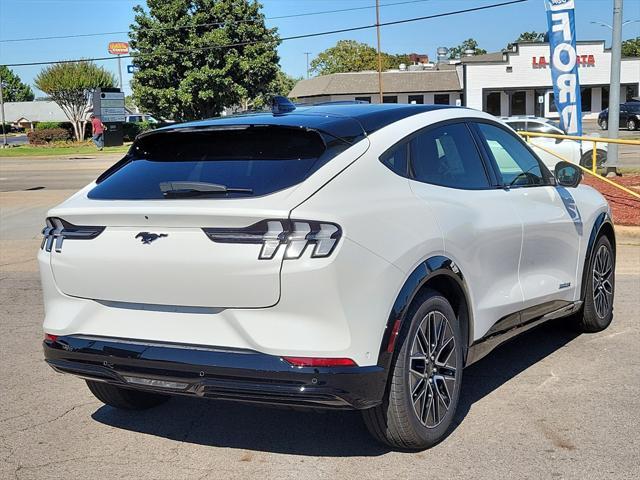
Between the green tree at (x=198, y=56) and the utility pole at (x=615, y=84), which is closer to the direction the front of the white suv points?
the utility pole

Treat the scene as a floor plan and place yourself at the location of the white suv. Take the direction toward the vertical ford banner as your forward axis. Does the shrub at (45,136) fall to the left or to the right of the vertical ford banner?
left

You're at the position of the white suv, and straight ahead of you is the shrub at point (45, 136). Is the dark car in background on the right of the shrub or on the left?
right

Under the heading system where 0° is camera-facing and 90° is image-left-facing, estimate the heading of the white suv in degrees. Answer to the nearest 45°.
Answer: approximately 225°

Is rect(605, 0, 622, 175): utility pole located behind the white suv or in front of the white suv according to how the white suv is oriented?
in front

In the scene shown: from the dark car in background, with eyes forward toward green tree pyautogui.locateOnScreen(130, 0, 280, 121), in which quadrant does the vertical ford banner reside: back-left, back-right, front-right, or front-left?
front-left

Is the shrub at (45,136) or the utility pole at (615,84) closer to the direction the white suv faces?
the utility pole

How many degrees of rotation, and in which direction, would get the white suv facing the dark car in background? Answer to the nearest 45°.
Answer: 0° — it already faces it

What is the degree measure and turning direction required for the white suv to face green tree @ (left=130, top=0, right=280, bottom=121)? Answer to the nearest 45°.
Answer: approximately 45° to its left

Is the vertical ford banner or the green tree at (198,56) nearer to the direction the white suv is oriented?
the vertical ford banner

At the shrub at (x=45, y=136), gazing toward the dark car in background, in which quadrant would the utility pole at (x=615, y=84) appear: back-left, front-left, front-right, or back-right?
front-right

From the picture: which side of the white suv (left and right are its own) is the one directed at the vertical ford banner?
front

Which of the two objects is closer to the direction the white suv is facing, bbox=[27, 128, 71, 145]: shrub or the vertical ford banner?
the vertical ford banner

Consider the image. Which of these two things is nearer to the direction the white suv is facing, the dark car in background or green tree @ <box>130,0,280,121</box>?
the dark car in background

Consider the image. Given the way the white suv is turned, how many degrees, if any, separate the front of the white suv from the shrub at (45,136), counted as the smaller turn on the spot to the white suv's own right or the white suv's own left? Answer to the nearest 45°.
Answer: approximately 45° to the white suv's own left

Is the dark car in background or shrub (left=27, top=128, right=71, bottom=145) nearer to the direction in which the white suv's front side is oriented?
the dark car in background
